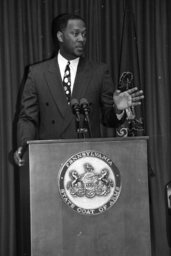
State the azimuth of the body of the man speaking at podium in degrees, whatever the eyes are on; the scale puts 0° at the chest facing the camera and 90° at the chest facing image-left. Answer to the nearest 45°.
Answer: approximately 0°

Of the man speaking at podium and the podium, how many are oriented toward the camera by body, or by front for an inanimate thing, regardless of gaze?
2

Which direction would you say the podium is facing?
toward the camera
